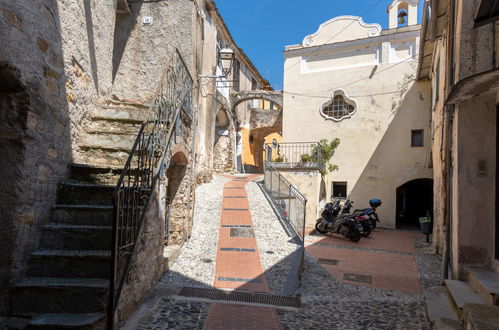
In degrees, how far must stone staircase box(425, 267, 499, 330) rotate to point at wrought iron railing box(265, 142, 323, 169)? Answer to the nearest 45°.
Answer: approximately 45° to its right

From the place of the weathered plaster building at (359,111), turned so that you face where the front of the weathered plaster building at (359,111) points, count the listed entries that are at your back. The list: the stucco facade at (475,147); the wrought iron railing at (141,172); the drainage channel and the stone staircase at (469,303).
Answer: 0

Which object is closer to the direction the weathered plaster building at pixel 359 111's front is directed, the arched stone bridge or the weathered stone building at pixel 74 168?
the weathered stone building

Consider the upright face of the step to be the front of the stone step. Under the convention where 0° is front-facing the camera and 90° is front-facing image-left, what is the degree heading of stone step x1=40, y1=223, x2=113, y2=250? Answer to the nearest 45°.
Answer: approximately 0°

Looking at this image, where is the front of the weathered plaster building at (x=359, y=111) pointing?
toward the camera

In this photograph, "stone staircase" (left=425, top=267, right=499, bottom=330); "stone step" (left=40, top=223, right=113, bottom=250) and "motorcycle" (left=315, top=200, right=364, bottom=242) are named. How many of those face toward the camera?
1

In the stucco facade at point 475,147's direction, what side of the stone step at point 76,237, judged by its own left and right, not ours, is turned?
left

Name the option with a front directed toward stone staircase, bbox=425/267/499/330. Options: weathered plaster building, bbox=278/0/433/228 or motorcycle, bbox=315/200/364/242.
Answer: the weathered plaster building

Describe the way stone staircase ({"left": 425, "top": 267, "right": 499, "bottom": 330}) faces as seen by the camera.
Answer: facing to the left of the viewer

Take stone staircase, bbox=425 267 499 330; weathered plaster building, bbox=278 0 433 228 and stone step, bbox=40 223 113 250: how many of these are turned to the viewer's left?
1

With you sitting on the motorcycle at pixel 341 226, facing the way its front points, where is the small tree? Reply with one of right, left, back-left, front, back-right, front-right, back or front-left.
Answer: front-right

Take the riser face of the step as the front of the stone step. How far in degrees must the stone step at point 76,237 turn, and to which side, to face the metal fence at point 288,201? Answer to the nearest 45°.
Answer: approximately 135° to its left

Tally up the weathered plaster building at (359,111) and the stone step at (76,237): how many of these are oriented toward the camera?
2
